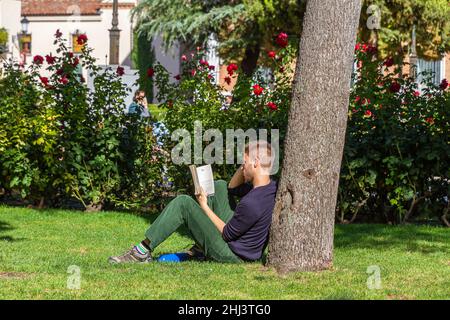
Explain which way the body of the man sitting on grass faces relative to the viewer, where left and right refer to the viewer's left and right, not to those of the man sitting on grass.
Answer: facing to the left of the viewer

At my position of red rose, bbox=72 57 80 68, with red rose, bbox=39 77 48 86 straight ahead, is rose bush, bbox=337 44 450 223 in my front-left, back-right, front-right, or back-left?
back-left

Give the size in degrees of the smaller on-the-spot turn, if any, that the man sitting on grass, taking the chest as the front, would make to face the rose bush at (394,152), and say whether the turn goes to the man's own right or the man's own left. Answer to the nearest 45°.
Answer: approximately 135° to the man's own right

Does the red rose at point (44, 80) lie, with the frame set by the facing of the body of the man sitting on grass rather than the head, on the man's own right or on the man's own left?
on the man's own right

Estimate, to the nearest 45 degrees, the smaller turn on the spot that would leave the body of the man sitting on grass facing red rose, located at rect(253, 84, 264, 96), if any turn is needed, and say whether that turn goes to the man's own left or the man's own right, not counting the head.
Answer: approximately 90° to the man's own right

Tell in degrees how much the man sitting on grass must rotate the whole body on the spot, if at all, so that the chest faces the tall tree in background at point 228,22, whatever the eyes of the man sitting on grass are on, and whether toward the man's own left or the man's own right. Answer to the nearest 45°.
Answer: approximately 90° to the man's own right

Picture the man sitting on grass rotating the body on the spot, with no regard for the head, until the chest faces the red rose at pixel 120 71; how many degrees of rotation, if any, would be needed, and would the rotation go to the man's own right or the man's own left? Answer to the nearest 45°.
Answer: approximately 90° to the man's own right
